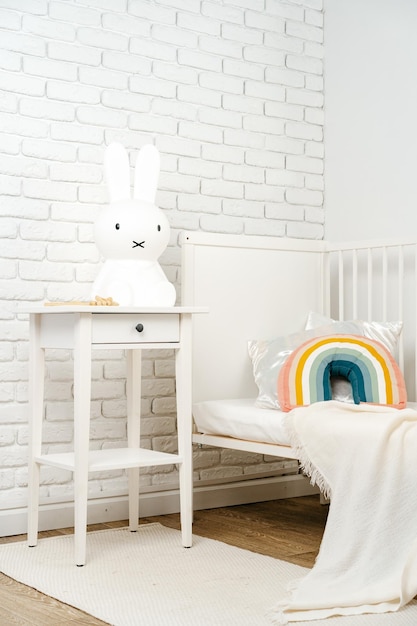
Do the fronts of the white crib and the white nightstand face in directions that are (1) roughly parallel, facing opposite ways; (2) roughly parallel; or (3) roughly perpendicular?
roughly perpendicular

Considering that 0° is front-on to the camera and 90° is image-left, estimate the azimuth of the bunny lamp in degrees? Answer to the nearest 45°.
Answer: approximately 0°

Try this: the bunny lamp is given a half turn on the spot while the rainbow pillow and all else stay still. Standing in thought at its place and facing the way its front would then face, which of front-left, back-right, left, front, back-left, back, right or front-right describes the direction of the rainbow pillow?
right

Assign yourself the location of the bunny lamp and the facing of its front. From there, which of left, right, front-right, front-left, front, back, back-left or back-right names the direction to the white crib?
back-left

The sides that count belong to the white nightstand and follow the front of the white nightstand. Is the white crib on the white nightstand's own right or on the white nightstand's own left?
on the white nightstand's own left

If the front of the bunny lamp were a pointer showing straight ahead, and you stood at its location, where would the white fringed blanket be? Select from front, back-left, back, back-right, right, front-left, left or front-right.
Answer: front-left
